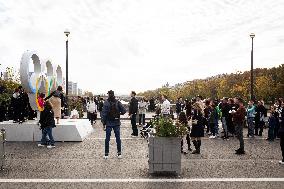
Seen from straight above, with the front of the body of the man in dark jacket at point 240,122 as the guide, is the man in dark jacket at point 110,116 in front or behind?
in front

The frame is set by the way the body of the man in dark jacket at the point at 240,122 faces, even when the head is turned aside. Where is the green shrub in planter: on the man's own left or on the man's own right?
on the man's own left

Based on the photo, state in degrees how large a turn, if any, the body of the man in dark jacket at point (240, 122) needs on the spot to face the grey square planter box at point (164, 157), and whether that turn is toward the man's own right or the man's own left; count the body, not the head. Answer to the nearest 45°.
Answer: approximately 90° to the man's own left

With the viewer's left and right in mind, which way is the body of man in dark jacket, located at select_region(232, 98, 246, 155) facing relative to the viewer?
facing to the left of the viewer

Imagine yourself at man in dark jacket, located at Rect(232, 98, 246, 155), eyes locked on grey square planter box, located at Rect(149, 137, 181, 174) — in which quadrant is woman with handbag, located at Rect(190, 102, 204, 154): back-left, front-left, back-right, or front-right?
front-right

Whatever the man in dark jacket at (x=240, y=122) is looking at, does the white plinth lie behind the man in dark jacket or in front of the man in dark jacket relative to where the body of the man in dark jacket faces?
in front

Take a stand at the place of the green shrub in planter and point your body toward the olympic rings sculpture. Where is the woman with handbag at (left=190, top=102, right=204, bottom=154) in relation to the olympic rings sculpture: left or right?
right

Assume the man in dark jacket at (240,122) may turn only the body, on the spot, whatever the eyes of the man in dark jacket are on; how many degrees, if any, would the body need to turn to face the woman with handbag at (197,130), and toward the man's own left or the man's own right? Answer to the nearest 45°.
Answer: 0° — they already face them

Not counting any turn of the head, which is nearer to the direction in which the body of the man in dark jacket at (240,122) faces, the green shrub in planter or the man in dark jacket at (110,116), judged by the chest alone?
the man in dark jacket
